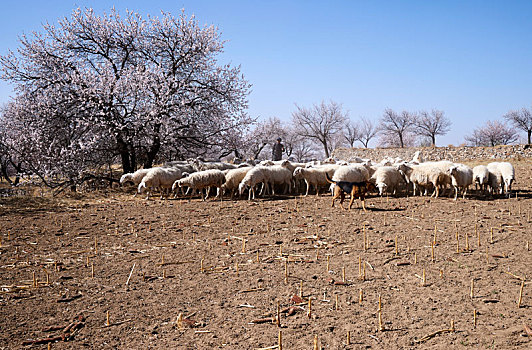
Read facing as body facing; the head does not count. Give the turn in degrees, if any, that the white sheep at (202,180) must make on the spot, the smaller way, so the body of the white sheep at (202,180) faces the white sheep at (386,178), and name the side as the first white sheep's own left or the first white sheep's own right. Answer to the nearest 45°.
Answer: approximately 180°

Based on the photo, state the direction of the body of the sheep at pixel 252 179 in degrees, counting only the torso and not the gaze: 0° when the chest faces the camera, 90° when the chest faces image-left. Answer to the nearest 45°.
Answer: approximately 45°

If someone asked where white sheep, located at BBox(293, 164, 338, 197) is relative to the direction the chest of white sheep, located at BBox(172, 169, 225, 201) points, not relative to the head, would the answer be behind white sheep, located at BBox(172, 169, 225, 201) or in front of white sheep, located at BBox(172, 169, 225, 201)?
behind

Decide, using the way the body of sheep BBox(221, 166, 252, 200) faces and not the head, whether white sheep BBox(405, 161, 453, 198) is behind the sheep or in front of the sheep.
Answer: behind

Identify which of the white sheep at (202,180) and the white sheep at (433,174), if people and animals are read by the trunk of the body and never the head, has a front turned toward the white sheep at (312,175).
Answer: the white sheep at (433,174)

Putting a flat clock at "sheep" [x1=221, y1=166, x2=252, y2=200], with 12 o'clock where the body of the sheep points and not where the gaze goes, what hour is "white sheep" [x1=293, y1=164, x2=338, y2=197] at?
The white sheep is roughly at 6 o'clock from the sheep.

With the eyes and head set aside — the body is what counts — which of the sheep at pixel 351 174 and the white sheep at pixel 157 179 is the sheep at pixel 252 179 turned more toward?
the white sheep

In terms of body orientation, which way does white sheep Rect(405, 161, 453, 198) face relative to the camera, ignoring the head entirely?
to the viewer's left

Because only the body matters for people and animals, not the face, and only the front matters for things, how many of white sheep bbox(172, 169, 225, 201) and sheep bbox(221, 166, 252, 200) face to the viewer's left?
2

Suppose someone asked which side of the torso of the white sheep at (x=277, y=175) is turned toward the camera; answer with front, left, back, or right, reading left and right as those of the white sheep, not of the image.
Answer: left

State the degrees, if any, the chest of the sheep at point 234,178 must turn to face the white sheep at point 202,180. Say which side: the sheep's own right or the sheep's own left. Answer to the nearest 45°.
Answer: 0° — it already faces it

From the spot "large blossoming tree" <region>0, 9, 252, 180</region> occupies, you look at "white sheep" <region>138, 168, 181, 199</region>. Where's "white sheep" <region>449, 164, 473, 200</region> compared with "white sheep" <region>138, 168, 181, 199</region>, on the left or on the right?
left

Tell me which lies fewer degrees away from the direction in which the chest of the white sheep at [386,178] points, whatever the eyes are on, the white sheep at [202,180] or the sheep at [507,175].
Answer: the white sheep
